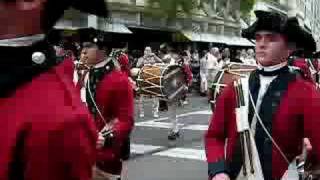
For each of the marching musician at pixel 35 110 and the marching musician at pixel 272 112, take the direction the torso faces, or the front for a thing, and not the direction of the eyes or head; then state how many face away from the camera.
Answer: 0

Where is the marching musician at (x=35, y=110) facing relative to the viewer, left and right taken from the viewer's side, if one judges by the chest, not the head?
facing the viewer and to the left of the viewer

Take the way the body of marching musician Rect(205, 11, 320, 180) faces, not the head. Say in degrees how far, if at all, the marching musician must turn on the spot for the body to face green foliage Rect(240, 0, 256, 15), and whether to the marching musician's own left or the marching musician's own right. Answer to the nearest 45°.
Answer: approximately 135° to the marching musician's own right

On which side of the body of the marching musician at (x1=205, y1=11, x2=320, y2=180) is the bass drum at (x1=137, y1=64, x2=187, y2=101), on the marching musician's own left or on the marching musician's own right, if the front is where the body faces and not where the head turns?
on the marching musician's own right

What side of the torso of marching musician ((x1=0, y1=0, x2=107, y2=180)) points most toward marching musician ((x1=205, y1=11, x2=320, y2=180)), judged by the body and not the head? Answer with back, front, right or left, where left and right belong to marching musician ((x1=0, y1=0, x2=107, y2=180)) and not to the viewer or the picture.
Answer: back

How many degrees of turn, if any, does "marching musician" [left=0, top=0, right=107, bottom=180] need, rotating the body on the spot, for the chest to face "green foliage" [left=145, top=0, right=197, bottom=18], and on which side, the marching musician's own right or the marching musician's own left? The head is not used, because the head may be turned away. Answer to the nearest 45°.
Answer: approximately 135° to the marching musician's own right

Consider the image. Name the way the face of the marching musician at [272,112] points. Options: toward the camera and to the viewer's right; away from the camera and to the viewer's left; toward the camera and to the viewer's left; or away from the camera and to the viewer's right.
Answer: toward the camera and to the viewer's left

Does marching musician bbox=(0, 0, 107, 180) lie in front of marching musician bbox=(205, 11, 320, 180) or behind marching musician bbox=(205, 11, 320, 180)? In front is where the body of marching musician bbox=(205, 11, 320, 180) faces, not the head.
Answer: in front

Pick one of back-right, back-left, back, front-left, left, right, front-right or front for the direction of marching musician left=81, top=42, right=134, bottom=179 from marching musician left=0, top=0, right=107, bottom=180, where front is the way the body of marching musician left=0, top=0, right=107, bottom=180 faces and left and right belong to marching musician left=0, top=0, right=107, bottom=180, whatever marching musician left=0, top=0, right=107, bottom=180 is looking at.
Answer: back-right

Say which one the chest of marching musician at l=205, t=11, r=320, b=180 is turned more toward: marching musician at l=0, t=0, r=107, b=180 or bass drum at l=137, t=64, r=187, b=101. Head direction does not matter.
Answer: the marching musician

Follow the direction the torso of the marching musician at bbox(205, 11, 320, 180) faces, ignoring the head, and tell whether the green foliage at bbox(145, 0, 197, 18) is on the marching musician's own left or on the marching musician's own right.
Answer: on the marching musician's own right

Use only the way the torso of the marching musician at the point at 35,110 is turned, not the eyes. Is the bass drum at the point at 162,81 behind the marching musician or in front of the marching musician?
behind

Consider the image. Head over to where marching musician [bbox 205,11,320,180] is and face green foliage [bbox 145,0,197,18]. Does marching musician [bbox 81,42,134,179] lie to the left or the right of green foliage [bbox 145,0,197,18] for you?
left
